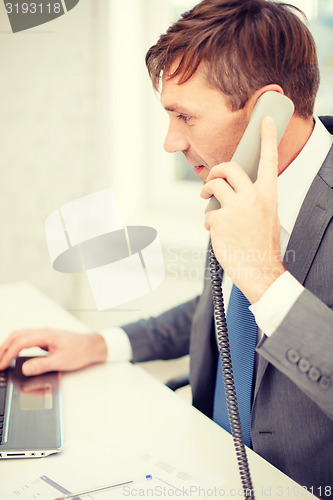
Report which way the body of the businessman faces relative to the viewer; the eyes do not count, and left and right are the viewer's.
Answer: facing the viewer and to the left of the viewer

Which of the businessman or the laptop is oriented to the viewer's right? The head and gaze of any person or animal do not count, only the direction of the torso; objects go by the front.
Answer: the laptop

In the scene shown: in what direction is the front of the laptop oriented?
to the viewer's right

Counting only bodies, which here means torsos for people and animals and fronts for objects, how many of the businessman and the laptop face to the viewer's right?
1

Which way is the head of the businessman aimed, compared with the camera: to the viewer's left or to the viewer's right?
to the viewer's left
